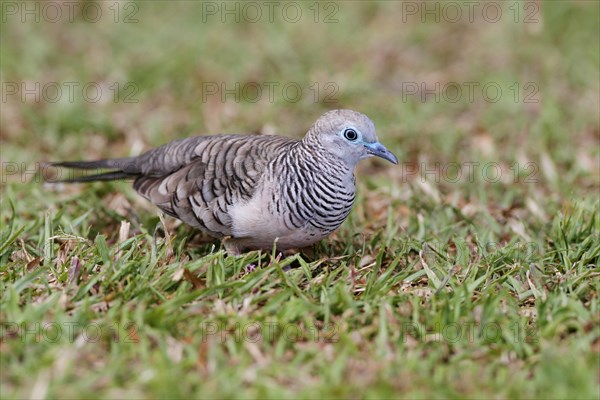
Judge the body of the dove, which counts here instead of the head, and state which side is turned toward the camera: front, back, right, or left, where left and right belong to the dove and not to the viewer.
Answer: right
